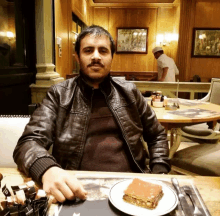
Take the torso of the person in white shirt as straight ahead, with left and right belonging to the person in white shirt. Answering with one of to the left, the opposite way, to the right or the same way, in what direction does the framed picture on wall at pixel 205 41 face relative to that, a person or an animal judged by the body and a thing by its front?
to the left

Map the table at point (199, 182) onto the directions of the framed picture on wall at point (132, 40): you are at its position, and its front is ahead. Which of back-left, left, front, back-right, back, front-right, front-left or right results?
front

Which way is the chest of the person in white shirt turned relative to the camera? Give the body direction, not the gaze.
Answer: to the viewer's left

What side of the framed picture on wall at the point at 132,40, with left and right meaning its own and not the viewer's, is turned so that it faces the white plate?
front

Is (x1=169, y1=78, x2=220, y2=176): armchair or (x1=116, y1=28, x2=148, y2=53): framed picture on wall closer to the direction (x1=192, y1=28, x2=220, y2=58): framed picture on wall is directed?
the armchair

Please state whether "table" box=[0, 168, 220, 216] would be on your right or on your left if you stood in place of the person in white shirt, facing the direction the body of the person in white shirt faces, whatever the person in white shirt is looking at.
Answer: on your left

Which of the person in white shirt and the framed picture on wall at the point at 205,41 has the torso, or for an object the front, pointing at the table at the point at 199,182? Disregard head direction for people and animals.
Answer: the framed picture on wall

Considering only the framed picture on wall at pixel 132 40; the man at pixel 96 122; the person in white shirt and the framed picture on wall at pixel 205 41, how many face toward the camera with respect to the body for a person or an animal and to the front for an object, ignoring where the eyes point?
3

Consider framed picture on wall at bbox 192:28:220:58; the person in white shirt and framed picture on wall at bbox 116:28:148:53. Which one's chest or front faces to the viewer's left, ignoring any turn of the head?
the person in white shirt

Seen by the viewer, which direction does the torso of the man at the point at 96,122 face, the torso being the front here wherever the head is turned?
toward the camera

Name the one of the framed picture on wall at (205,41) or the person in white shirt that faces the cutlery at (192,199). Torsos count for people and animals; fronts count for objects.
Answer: the framed picture on wall

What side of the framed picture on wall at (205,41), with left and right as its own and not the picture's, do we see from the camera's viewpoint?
front

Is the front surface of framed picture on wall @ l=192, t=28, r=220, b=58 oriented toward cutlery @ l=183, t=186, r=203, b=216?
yes

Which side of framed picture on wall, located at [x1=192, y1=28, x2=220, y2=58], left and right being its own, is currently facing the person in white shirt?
right

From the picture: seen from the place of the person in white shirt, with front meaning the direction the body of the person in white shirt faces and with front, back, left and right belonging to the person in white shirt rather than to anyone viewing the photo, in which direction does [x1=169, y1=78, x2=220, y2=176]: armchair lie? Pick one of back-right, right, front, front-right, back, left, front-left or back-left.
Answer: left

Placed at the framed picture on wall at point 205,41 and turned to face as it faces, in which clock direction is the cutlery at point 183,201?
The cutlery is roughly at 12 o'clock from the framed picture on wall.

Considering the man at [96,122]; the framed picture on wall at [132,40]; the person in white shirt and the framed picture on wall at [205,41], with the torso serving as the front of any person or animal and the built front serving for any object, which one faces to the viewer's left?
the person in white shirt

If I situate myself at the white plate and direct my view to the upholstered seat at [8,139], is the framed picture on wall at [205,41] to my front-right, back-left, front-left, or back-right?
front-right

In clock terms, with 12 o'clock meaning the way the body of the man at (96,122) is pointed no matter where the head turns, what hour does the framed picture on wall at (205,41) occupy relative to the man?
The framed picture on wall is roughly at 7 o'clock from the man.
